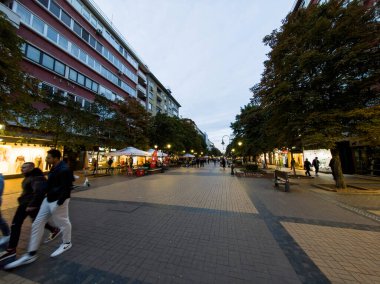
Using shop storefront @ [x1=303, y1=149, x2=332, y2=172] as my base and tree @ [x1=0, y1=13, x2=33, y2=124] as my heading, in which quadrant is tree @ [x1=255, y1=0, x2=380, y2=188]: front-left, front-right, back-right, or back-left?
front-left

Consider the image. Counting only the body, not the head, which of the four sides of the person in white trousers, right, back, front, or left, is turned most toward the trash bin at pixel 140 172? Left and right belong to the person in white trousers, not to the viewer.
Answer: right

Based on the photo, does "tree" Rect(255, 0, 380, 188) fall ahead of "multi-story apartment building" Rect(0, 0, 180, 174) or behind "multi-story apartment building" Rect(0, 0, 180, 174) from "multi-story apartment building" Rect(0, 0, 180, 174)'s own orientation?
ahead

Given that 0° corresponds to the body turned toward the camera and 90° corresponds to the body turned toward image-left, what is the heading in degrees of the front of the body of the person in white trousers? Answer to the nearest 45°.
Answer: approximately 45°

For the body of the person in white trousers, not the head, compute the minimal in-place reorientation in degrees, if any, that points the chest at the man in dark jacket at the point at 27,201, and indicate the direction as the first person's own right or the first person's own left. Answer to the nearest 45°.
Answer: approximately 90° to the first person's own right

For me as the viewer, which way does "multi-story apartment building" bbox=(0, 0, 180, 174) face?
facing the viewer and to the right of the viewer

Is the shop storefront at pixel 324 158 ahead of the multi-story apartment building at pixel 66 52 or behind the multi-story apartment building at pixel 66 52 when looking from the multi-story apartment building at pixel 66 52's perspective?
ahead

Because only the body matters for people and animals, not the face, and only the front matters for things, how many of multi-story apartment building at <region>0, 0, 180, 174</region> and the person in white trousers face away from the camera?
0

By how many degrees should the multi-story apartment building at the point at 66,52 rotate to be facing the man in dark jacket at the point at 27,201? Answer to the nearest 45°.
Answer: approximately 45° to its right

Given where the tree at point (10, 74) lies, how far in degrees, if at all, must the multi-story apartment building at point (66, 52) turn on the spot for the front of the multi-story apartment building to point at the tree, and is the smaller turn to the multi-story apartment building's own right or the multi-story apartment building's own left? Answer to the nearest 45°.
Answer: approximately 45° to the multi-story apartment building's own right
